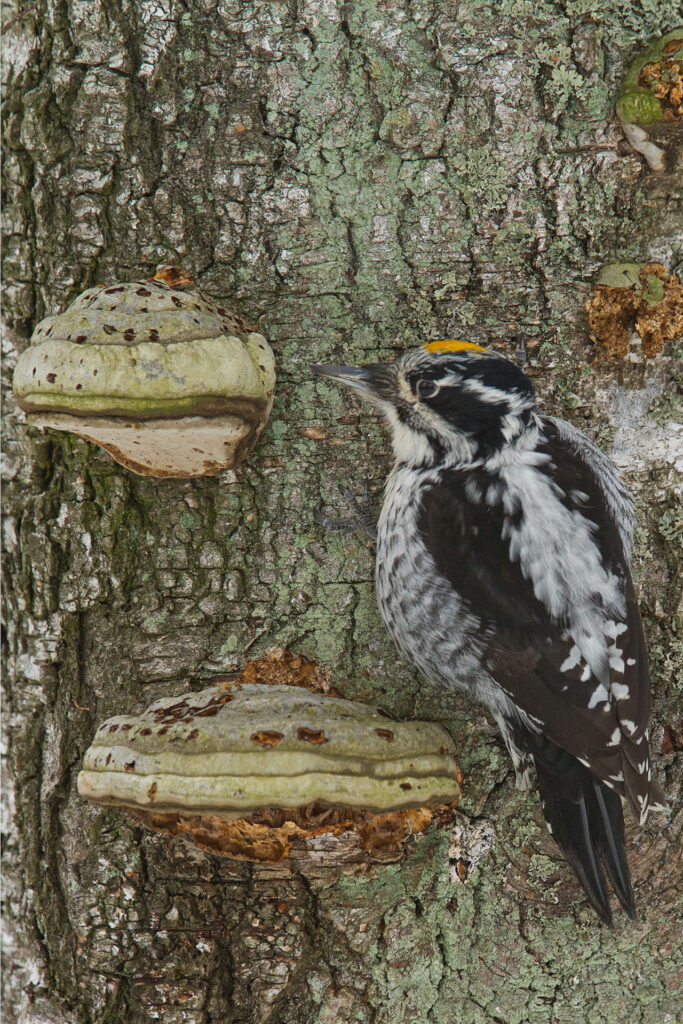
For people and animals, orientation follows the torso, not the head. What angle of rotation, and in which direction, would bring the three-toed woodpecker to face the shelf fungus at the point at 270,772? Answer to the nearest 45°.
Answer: approximately 90° to its left

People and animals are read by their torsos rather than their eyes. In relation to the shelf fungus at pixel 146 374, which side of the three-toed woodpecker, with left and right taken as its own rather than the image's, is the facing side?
front

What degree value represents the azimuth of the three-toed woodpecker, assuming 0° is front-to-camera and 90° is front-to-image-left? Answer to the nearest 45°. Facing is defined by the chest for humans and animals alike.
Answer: approximately 135°
